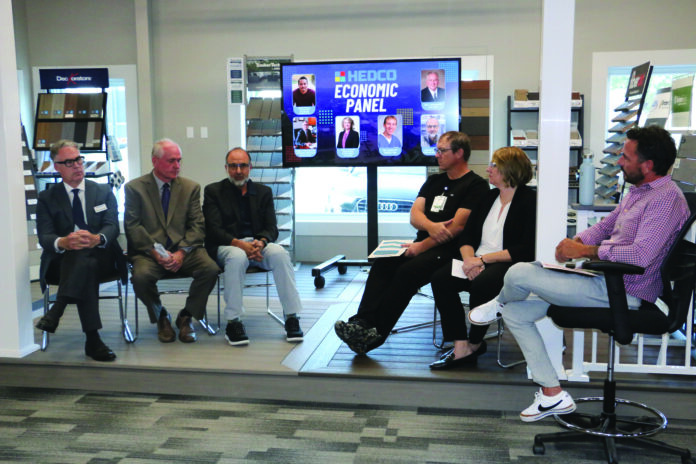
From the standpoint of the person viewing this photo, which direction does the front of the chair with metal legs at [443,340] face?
facing the viewer and to the left of the viewer

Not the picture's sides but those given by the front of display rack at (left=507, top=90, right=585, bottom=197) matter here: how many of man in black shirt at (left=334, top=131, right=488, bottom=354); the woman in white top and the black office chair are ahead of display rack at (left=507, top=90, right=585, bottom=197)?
3

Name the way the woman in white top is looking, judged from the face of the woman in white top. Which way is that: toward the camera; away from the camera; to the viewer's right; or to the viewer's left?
to the viewer's left

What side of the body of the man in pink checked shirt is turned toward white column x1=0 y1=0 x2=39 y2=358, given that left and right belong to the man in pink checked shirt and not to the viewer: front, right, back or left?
front

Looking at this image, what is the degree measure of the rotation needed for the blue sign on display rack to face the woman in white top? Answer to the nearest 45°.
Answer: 0° — it already faces them

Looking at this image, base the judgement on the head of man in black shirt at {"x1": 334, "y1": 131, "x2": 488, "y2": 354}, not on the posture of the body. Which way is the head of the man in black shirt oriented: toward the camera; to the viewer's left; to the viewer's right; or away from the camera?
to the viewer's left

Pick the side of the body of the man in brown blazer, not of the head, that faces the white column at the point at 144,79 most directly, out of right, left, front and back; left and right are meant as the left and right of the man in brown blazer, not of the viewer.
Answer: back

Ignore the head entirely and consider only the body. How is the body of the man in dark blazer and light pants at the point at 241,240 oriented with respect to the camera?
toward the camera

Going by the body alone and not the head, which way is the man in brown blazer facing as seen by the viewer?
toward the camera

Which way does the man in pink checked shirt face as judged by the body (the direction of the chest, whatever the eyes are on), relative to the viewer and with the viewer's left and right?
facing to the left of the viewer

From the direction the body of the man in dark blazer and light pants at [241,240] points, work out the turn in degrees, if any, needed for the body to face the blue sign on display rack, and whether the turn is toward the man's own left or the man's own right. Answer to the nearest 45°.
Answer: approximately 135° to the man's own right

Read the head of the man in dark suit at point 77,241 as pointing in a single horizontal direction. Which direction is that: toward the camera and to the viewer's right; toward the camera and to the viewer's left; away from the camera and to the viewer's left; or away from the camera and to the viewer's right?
toward the camera and to the viewer's right

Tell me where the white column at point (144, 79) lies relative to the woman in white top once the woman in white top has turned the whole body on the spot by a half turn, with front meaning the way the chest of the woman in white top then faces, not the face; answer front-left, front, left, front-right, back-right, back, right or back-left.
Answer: left
